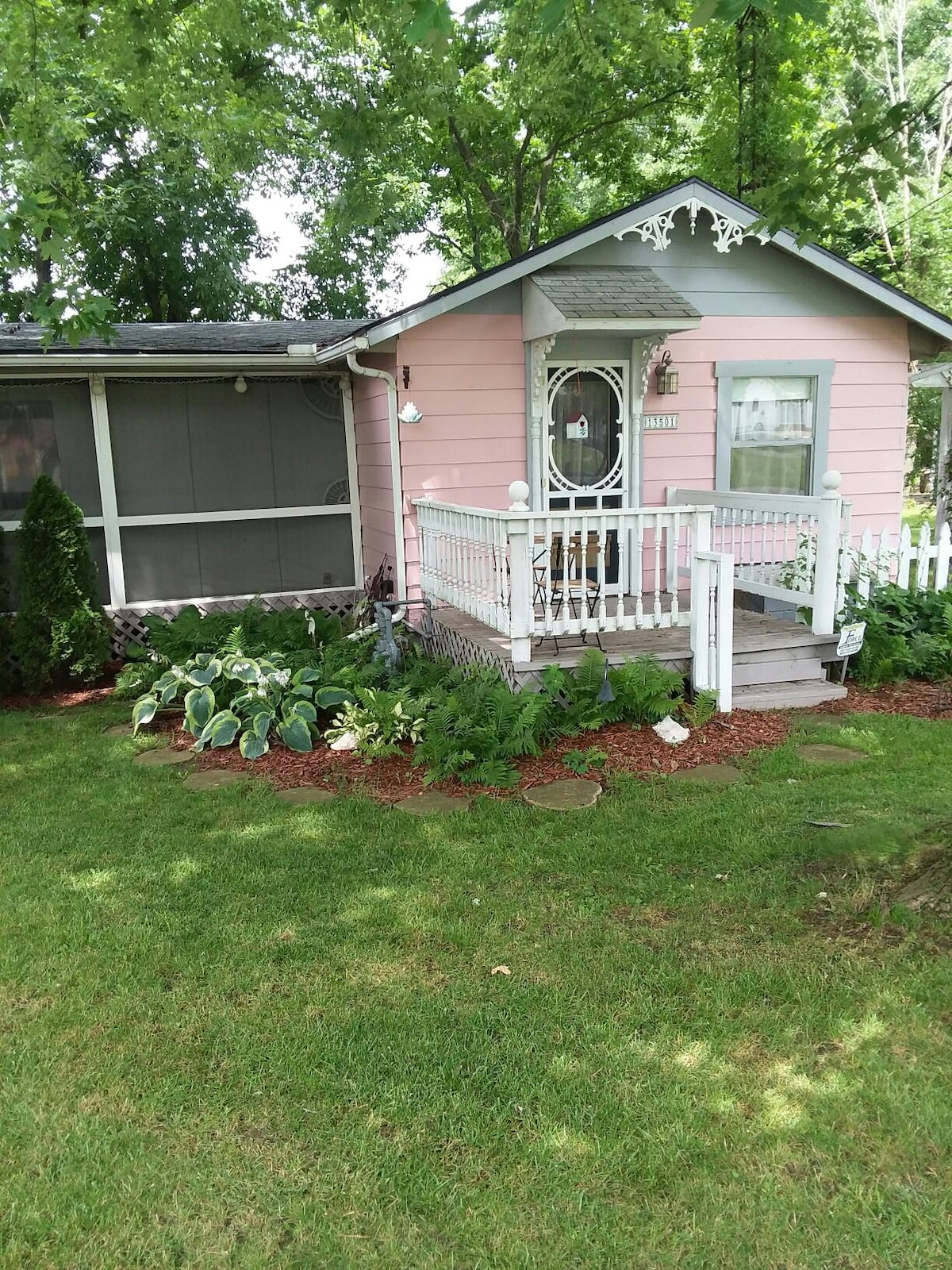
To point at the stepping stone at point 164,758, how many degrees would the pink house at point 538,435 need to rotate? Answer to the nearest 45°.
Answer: approximately 45° to its right

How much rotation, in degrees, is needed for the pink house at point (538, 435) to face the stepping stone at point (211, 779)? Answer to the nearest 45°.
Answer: approximately 45° to its right

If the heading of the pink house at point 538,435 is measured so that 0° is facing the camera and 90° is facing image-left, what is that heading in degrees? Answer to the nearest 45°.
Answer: approximately 0°

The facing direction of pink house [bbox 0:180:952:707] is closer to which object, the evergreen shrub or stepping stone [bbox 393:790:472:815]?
the stepping stone

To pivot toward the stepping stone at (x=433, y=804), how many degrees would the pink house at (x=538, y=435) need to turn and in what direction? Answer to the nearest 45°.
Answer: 0° — it already faces it

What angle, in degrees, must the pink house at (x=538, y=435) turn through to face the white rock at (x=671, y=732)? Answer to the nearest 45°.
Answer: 0° — it already faces it

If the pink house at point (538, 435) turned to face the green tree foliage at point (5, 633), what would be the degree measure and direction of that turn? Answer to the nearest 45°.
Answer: approximately 90° to its right

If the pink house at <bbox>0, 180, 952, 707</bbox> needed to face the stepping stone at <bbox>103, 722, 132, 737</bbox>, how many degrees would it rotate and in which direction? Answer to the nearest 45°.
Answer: approximately 45° to its right
